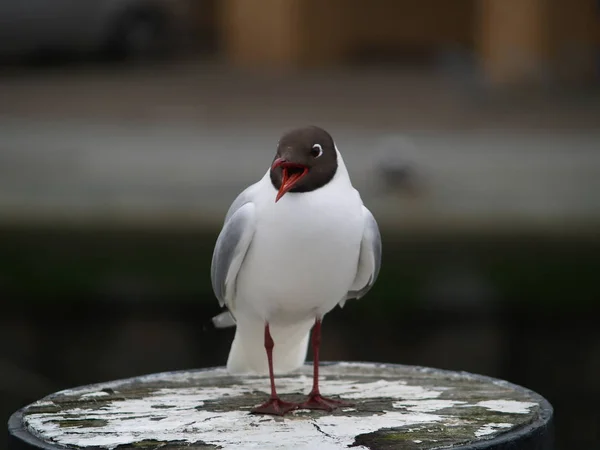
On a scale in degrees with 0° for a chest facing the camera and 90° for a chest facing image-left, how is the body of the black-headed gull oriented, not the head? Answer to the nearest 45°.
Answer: approximately 0°

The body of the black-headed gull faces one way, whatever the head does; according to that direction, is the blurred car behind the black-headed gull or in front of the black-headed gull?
behind
